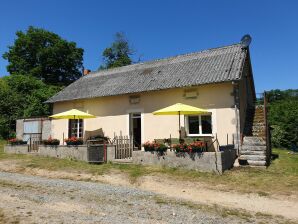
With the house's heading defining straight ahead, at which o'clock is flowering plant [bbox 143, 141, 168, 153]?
The flowering plant is roughly at 11 o'clock from the house.

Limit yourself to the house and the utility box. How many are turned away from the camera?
0

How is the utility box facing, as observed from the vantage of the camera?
facing the viewer

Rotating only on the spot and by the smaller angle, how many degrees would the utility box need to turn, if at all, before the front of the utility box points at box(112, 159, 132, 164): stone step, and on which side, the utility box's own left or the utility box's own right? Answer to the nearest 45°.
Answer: approximately 45° to the utility box's own left

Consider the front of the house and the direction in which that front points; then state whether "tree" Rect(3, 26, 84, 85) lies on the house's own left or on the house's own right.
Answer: on the house's own right

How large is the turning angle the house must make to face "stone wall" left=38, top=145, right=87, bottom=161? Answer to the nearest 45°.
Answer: approximately 45° to its right

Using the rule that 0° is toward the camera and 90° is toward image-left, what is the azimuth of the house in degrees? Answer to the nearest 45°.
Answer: approximately 45°

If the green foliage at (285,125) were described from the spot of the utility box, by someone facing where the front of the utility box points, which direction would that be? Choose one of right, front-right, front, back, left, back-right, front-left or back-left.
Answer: back-left

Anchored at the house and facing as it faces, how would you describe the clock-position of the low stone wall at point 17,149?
The low stone wall is roughly at 2 o'clock from the house.

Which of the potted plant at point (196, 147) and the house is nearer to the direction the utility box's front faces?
the potted plant
